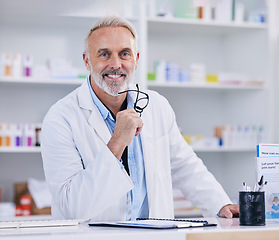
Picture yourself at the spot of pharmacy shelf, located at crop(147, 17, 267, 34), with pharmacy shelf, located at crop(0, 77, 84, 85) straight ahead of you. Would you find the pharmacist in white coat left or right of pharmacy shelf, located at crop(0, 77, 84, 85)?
left

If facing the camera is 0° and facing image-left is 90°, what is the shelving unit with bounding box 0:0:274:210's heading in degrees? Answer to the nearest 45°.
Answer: approximately 0°

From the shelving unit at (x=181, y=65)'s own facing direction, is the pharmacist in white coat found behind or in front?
in front

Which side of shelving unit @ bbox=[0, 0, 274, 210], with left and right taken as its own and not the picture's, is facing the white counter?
front

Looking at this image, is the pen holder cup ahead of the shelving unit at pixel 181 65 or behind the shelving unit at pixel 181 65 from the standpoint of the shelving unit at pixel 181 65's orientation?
ahead
